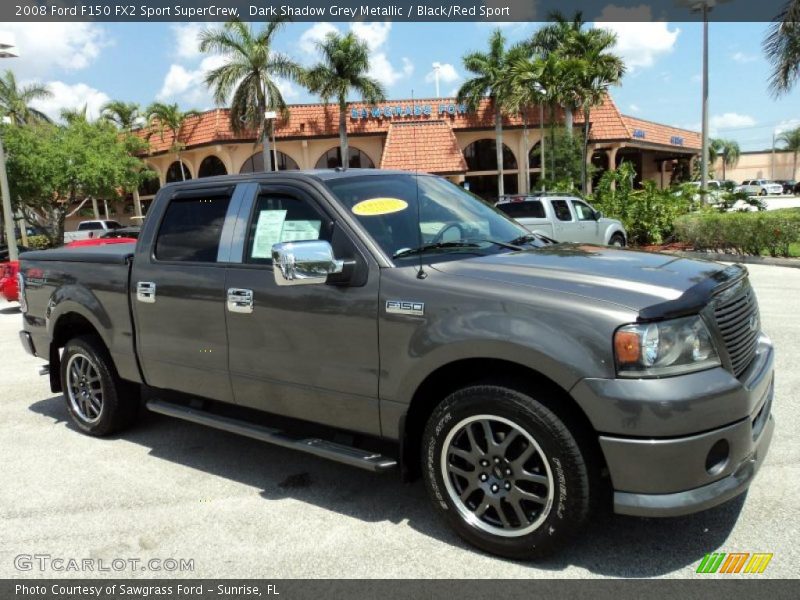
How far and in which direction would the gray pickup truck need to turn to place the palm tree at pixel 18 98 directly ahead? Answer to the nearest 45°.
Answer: approximately 180°

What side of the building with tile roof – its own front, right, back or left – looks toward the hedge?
front

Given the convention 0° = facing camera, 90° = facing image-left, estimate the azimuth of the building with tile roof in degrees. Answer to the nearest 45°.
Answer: approximately 0°

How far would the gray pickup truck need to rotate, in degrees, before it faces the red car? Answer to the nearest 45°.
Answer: approximately 180°

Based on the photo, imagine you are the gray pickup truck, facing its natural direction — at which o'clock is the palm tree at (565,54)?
The palm tree is roughly at 8 o'clock from the gray pickup truck.

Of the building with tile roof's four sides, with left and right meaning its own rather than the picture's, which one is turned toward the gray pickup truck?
front

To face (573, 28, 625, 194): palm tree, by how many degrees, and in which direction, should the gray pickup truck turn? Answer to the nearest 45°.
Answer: approximately 135° to its left

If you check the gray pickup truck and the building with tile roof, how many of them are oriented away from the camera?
0

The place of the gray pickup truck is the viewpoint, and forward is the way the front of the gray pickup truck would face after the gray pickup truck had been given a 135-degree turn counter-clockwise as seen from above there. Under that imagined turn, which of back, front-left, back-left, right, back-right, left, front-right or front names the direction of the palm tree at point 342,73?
front

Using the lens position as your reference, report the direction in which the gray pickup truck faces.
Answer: facing the viewer and to the right of the viewer

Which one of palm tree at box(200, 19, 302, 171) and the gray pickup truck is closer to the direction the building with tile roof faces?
the gray pickup truck

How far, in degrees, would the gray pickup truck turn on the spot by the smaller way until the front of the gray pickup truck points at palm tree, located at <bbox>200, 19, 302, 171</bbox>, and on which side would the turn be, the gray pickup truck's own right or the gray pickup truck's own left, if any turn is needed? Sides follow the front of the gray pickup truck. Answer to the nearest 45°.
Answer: approximately 135° to the gray pickup truck's own left
